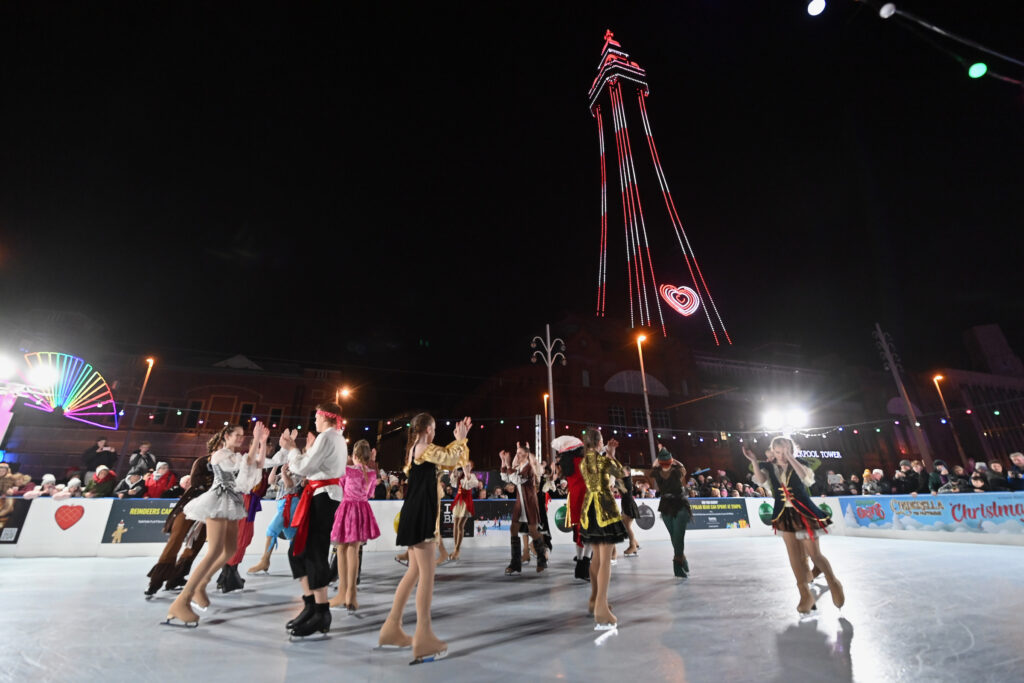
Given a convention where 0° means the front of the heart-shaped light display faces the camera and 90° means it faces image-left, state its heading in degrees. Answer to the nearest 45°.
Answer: approximately 0°

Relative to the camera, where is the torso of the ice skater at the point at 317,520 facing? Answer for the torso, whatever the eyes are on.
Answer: to the viewer's left

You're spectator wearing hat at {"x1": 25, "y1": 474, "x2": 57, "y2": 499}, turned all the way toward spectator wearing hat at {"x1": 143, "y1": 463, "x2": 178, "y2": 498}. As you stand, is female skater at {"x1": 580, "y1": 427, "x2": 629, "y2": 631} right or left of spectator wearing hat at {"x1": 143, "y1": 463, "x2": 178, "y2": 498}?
right

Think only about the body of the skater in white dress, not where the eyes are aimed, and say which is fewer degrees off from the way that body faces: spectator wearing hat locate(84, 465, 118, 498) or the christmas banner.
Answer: the christmas banner

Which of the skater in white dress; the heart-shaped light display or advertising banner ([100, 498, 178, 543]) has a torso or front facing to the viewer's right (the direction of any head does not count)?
the skater in white dress

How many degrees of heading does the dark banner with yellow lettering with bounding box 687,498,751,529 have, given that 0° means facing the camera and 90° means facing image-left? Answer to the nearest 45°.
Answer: approximately 0°

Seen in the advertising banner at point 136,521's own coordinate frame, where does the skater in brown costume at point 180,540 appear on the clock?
The skater in brown costume is roughly at 12 o'clock from the advertising banner.

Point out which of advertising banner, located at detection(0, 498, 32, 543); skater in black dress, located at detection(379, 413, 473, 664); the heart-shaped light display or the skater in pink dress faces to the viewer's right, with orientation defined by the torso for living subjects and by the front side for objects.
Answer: the skater in black dress

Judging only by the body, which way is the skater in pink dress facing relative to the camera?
away from the camera

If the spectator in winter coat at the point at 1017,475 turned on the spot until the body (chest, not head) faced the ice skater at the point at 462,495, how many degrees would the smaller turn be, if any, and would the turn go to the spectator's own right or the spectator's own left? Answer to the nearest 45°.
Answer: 0° — they already face them

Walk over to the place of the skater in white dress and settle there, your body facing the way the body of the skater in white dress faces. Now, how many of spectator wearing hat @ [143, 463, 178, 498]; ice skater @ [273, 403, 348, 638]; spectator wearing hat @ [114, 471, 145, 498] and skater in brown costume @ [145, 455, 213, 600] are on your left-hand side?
3

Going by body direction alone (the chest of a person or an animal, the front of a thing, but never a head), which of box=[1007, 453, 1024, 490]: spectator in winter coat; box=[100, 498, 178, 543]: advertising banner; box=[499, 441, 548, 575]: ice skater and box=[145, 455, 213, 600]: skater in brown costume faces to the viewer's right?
the skater in brown costume

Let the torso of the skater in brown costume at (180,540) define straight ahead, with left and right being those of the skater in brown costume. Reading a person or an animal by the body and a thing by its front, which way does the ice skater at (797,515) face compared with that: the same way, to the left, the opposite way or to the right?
the opposite way
